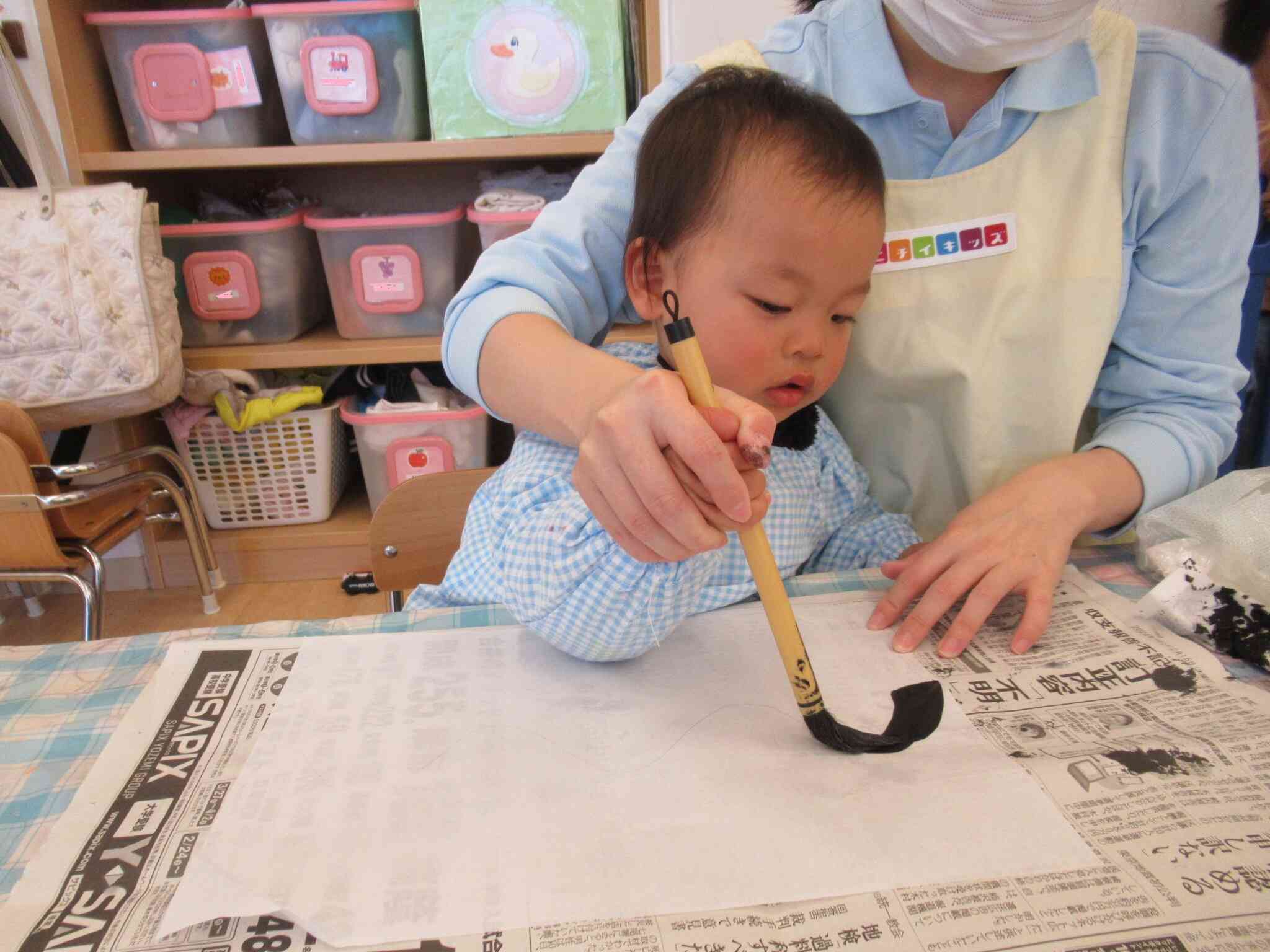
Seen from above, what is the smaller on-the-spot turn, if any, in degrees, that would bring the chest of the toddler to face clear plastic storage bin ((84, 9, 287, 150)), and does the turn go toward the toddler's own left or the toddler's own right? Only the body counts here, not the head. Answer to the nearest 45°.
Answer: approximately 180°

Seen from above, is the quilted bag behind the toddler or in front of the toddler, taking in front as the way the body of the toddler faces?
behind

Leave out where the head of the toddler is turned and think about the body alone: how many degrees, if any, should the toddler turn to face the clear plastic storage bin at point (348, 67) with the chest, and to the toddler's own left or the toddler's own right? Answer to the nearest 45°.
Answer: approximately 180°

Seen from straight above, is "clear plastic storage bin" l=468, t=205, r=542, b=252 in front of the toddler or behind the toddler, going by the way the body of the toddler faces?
behind

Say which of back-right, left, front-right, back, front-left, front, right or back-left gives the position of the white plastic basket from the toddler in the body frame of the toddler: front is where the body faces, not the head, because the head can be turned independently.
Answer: back

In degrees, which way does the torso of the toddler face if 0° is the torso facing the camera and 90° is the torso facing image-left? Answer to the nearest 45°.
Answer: approximately 315°

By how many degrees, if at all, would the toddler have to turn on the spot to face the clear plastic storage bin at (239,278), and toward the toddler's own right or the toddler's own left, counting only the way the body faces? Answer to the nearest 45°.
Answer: approximately 180°

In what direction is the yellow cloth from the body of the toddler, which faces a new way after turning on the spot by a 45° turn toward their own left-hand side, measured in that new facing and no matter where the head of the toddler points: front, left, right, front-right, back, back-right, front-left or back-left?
back-left
